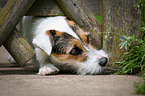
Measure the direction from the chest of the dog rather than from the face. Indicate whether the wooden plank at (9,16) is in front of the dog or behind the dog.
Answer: behind

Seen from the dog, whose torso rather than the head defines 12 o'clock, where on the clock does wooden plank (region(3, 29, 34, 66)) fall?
The wooden plank is roughly at 5 o'clock from the dog.

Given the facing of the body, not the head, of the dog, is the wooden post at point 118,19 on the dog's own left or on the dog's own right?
on the dog's own left
